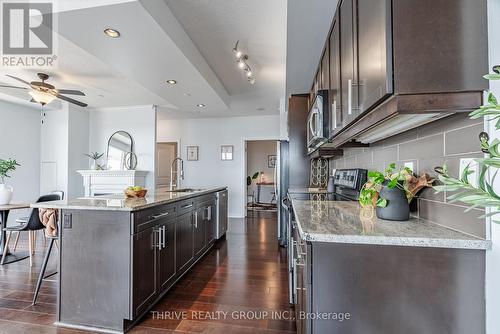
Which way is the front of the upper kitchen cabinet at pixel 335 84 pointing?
to the viewer's left

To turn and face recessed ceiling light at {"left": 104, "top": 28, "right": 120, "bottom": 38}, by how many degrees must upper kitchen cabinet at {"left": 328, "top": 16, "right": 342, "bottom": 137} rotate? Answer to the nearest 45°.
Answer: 0° — it already faces it

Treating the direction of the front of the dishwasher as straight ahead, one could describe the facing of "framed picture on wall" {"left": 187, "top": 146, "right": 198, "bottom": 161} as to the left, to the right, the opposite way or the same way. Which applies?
to the right

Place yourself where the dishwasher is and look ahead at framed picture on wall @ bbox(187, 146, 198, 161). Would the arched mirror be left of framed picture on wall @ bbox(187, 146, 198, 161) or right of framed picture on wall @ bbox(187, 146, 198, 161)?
left

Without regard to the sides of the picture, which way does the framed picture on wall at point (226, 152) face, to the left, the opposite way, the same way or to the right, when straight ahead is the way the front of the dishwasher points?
to the right

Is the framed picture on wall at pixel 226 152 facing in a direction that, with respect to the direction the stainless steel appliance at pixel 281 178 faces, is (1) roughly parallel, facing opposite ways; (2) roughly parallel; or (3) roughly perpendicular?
roughly perpendicular

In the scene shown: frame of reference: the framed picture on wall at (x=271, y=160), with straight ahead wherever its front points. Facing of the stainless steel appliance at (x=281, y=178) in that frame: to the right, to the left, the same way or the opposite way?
to the right

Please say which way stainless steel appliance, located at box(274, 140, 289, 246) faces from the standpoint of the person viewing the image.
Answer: facing to the left of the viewer

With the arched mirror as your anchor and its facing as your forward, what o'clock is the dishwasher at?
The dishwasher is roughly at 11 o'clock from the arched mirror.

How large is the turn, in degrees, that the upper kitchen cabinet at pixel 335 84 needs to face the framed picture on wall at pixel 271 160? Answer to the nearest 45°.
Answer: approximately 90° to its right

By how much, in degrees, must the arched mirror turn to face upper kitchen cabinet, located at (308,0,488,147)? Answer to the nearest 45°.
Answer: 0° — it already faces it

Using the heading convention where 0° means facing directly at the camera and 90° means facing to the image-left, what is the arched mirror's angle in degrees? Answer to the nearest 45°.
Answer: approximately 0°

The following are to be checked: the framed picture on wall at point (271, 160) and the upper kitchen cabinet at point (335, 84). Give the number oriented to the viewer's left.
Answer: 1

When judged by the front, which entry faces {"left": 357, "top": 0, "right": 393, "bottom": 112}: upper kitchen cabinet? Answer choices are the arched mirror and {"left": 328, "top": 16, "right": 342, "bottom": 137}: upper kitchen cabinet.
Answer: the arched mirror
